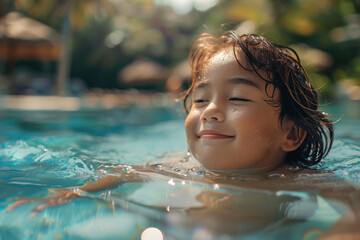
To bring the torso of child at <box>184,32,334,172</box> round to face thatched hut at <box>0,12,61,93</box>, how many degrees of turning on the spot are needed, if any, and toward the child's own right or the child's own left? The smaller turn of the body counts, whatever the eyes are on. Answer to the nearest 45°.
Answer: approximately 90° to the child's own right

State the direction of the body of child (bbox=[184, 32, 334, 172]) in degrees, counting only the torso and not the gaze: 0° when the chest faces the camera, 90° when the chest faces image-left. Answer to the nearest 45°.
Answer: approximately 45°
